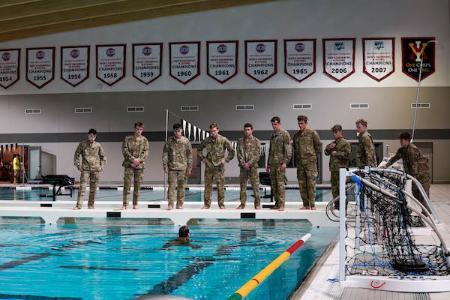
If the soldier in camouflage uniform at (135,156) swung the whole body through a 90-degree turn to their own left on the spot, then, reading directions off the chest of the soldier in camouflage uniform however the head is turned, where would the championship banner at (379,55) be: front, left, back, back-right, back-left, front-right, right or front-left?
front-left

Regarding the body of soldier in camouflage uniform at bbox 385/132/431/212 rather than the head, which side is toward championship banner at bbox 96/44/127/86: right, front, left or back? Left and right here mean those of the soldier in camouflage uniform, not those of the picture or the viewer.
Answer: right

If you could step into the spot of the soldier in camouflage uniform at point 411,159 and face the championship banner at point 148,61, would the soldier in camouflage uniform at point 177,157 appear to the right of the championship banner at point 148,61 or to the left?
left

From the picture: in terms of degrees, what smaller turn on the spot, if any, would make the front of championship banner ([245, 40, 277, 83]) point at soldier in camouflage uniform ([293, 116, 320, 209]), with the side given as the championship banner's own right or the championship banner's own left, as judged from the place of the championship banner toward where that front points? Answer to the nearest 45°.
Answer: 0° — it already faces them

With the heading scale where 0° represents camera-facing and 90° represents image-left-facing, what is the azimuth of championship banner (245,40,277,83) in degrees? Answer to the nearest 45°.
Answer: approximately 0°

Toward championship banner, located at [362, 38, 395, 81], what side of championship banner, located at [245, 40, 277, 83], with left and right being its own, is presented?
left
